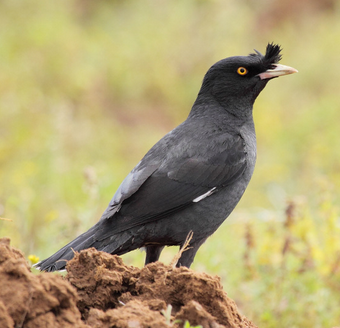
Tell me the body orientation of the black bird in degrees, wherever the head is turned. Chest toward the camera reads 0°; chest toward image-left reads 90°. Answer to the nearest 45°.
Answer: approximately 270°
